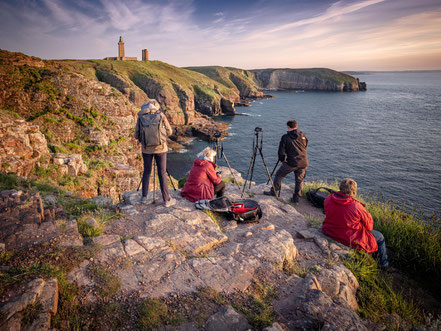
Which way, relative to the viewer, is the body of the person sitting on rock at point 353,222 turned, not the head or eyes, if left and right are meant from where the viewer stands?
facing away from the viewer and to the right of the viewer

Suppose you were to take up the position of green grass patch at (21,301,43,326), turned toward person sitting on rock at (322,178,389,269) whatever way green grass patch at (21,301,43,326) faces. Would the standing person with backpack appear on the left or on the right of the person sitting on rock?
left

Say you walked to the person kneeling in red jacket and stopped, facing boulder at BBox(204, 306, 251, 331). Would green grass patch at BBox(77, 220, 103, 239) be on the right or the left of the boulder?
right

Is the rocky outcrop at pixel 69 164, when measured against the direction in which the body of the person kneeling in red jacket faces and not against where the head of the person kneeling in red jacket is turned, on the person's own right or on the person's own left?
on the person's own left

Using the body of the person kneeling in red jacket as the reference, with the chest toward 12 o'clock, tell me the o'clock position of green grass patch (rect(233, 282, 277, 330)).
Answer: The green grass patch is roughly at 4 o'clock from the person kneeling in red jacket.

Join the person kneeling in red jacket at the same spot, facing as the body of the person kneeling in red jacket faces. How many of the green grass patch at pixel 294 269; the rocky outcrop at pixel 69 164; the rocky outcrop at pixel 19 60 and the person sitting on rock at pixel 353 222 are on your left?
2

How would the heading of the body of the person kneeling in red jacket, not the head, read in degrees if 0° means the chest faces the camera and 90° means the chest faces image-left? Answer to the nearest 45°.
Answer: approximately 225°
